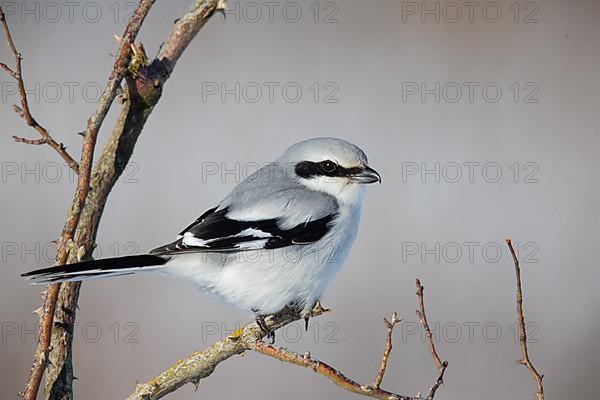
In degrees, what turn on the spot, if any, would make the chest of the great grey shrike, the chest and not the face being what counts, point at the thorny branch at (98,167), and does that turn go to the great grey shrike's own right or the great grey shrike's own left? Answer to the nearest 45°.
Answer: approximately 135° to the great grey shrike's own right

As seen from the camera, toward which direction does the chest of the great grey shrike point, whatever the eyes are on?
to the viewer's right

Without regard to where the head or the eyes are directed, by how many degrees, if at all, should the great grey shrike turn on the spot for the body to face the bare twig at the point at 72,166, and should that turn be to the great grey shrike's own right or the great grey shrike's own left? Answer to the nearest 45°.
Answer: approximately 135° to the great grey shrike's own right
